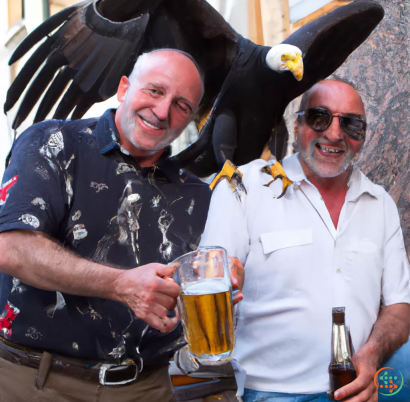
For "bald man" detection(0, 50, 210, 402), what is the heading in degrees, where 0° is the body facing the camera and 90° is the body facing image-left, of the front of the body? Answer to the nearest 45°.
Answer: approximately 315°
